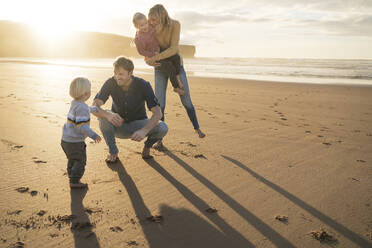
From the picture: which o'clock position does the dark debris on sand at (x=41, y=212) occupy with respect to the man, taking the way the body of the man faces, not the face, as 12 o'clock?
The dark debris on sand is roughly at 1 o'clock from the man.

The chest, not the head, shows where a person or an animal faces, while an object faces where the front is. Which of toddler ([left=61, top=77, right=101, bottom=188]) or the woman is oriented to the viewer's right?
the toddler

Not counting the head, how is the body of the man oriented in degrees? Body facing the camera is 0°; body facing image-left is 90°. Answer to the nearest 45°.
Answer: approximately 0°

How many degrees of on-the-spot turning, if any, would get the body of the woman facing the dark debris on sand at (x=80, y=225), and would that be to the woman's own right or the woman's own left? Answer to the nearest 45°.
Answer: approximately 45° to the woman's own left

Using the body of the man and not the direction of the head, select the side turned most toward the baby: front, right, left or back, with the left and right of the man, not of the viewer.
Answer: back

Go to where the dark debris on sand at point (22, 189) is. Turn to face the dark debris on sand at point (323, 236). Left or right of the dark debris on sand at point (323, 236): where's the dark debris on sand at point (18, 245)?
right

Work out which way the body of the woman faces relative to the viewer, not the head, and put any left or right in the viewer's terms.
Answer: facing the viewer and to the left of the viewer

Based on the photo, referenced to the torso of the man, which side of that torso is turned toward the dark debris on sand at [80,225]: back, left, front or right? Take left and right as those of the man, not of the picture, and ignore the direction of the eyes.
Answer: front

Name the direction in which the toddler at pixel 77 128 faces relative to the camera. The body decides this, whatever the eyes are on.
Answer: to the viewer's right

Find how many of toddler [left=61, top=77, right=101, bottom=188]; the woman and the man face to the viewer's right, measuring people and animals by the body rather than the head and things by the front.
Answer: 1

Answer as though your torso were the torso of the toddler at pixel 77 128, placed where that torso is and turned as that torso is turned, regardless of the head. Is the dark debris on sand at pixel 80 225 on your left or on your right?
on your right

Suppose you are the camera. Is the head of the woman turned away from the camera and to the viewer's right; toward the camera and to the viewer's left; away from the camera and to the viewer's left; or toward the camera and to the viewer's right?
toward the camera and to the viewer's left
